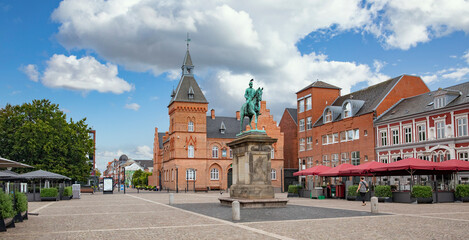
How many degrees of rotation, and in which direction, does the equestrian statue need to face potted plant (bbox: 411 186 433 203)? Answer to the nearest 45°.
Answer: approximately 90° to its left

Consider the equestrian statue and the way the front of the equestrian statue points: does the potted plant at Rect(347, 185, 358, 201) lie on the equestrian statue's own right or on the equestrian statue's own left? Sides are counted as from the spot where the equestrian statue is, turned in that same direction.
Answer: on the equestrian statue's own left

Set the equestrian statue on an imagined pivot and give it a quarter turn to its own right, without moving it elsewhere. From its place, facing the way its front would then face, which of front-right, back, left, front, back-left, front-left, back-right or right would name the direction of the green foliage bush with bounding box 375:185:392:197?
back
